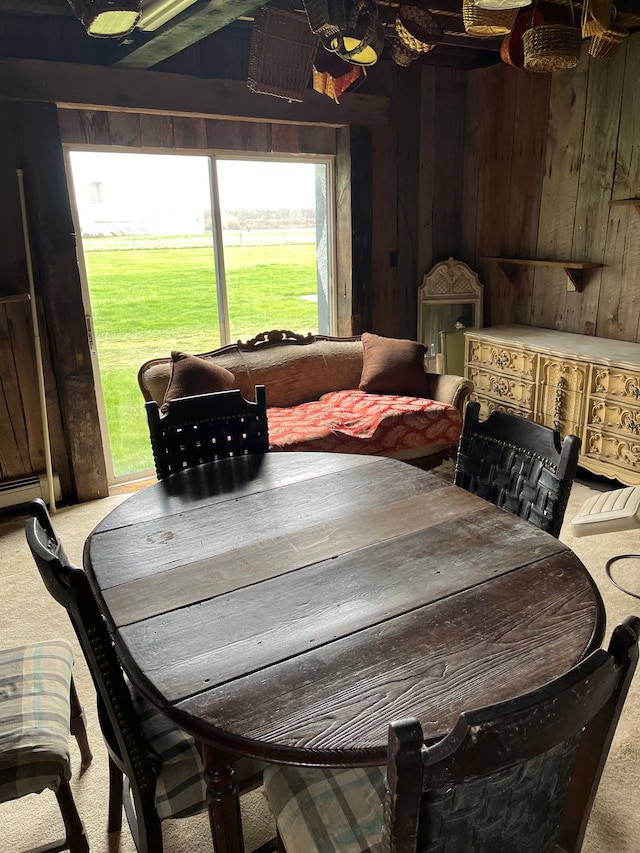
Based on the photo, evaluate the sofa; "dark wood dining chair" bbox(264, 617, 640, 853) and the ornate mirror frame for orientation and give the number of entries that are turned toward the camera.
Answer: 2

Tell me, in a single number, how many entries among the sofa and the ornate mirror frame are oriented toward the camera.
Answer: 2

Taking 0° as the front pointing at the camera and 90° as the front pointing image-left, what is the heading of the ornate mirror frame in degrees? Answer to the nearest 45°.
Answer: approximately 0°

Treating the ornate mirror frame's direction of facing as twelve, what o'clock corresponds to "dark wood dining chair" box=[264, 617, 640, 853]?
The dark wood dining chair is roughly at 12 o'clock from the ornate mirror frame.

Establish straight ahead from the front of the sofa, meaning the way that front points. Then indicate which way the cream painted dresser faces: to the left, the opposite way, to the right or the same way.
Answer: to the right

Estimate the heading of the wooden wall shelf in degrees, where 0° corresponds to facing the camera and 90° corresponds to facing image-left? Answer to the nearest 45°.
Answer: approximately 45°

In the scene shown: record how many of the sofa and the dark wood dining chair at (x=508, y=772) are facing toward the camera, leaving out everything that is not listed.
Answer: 1

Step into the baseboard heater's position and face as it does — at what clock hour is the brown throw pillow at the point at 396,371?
The brown throw pillow is roughly at 9 o'clock from the baseboard heater.

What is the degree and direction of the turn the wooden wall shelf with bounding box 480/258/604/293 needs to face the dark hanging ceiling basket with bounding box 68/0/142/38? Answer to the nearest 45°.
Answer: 0° — it already faces it

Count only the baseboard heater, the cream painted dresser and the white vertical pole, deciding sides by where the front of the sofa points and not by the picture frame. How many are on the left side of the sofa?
1
